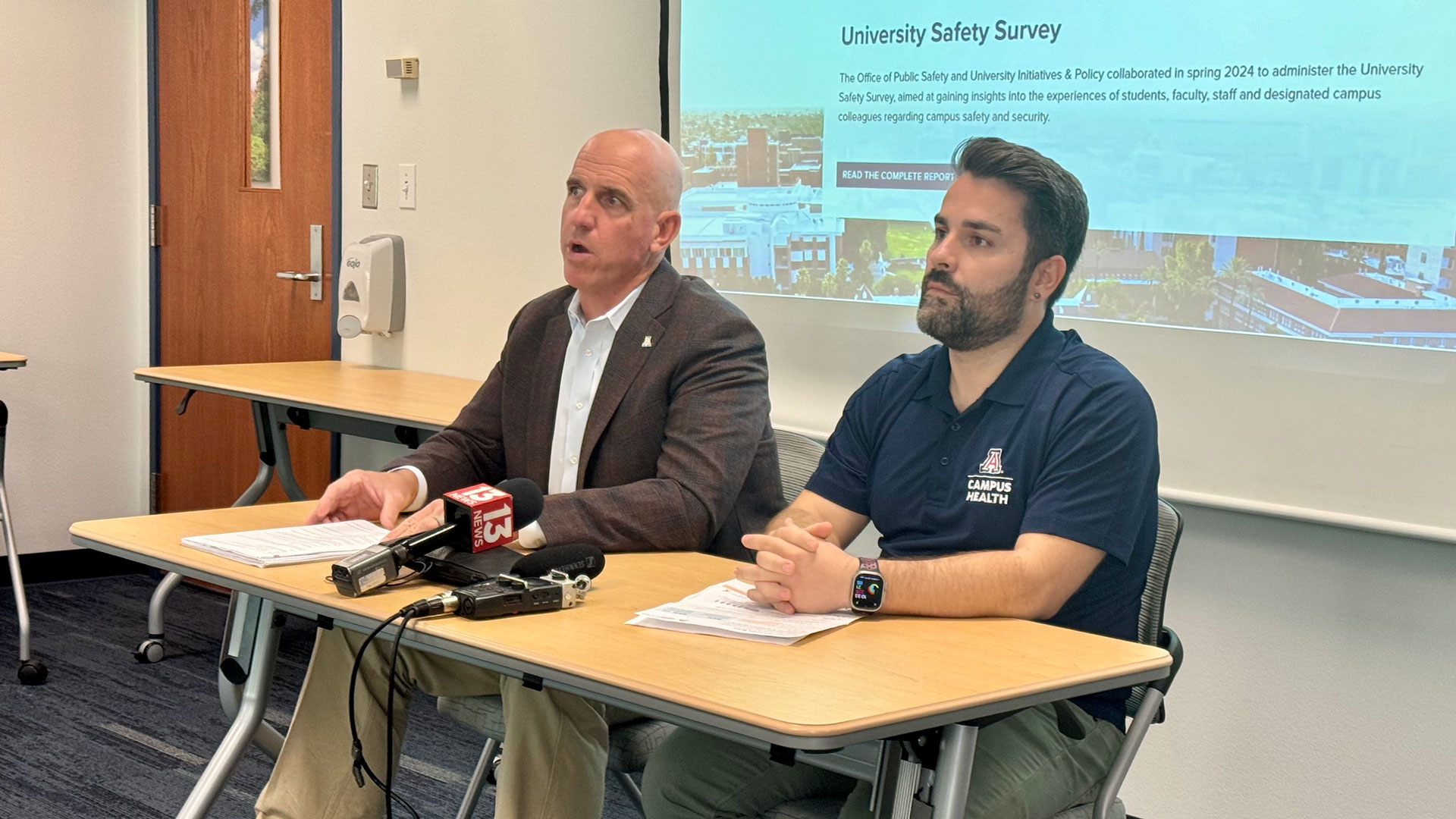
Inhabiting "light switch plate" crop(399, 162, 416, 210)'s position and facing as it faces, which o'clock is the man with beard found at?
The man with beard is roughly at 10 o'clock from the light switch plate.

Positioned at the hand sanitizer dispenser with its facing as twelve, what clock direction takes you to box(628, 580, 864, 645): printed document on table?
The printed document on table is roughly at 10 o'clock from the hand sanitizer dispenser.

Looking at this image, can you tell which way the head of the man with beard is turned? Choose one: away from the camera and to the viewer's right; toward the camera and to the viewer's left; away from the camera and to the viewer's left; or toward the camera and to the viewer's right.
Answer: toward the camera and to the viewer's left

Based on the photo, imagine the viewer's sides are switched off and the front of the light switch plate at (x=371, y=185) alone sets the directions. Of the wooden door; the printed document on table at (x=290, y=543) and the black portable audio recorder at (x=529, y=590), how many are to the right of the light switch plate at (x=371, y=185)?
1

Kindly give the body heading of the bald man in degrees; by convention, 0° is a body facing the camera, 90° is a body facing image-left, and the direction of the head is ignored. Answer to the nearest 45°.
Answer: approximately 45°

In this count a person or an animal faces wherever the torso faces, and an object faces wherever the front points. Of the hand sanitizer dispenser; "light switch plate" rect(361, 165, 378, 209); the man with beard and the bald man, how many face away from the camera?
0

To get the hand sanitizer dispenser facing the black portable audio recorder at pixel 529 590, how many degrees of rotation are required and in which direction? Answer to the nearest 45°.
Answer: approximately 45° to its left

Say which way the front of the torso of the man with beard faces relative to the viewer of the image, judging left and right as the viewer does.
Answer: facing the viewer and to the left of the viewer

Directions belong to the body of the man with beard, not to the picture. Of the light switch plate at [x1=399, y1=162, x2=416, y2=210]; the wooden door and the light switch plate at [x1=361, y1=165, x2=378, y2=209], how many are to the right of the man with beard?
3

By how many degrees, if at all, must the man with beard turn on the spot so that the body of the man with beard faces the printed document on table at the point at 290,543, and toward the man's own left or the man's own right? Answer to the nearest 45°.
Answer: approximately 45° to the man's own right

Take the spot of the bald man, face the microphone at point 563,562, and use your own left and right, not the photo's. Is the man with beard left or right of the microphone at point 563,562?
left
